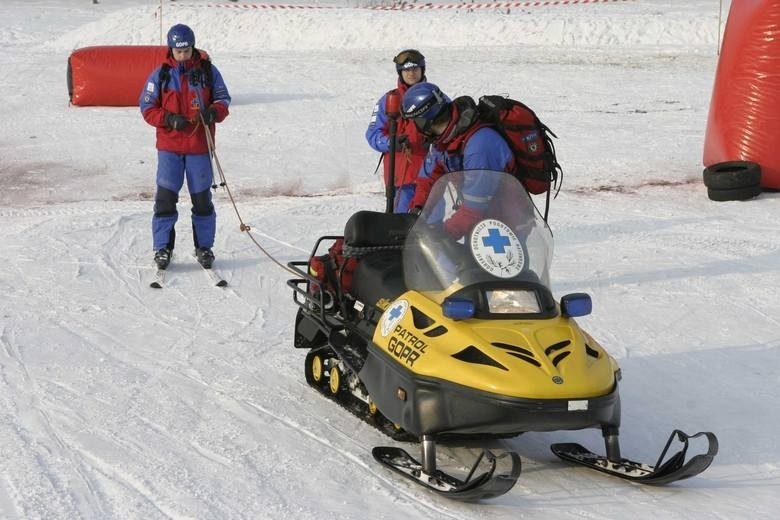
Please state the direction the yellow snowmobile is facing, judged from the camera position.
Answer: facing the viewer and to the right of the viewer

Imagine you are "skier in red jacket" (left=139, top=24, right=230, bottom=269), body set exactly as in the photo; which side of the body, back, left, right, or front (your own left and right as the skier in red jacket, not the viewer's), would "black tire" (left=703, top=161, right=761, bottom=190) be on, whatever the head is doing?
left

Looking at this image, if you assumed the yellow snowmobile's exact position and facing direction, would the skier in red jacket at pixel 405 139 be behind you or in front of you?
behind

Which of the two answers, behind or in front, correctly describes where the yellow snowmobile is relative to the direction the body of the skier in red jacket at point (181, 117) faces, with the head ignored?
in front

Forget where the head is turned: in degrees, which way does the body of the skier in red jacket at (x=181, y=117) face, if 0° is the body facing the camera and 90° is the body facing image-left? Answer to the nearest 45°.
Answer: approximately 0°

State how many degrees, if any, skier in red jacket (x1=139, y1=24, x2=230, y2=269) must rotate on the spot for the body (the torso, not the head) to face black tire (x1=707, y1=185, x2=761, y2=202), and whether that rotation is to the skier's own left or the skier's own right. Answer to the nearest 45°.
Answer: approximately 90° to the skier's own left

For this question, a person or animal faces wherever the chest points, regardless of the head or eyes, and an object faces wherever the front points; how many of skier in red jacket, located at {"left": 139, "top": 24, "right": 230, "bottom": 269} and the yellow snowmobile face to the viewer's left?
0

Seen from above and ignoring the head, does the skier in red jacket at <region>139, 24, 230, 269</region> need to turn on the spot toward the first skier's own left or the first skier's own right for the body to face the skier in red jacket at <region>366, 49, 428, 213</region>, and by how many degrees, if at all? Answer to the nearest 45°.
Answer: approximately 45° to the first skier's own left
